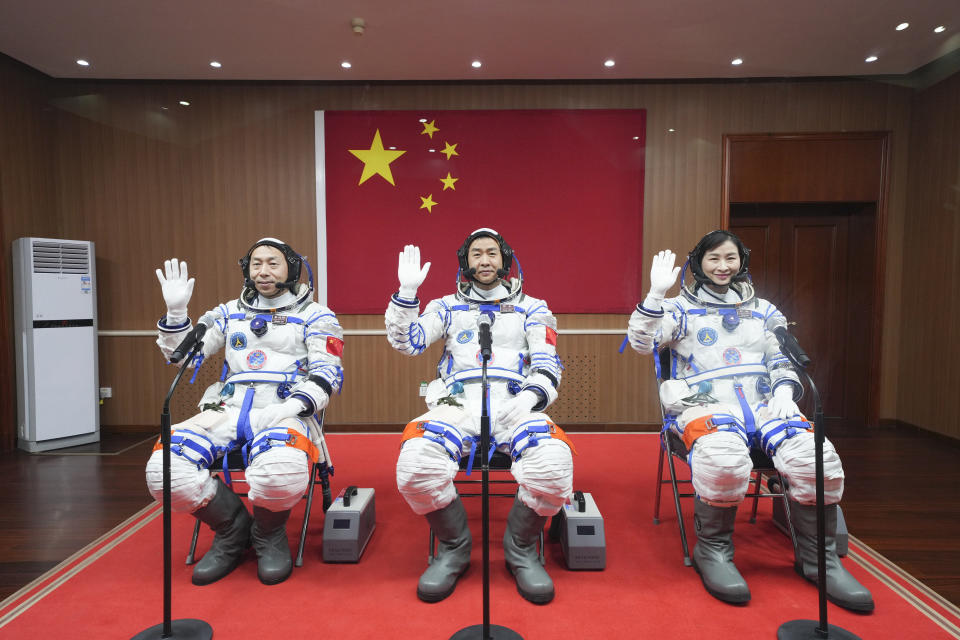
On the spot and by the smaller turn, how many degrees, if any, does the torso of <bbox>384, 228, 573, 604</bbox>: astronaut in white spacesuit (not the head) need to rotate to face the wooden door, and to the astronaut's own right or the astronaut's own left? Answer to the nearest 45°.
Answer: approximately 135° to the astronaut's own left

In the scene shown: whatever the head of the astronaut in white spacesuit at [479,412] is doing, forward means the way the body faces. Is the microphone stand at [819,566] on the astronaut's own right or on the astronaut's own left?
on the astronaut's own left

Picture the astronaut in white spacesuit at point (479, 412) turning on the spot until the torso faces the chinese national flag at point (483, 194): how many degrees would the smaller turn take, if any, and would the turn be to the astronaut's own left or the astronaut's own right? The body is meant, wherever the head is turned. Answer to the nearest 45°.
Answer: approximately 180°

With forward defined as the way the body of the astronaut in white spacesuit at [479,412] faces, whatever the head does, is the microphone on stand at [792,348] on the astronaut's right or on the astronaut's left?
on the astronaut's left

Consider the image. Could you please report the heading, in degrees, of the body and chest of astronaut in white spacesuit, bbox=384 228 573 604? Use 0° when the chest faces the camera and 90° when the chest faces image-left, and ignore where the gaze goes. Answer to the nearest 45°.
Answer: approximately 0°

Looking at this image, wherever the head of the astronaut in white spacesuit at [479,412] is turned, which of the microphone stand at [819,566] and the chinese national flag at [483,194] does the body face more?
the microphone stand

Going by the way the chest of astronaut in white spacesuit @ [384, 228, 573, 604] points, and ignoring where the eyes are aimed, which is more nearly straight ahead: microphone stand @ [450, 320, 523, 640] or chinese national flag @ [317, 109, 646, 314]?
the microphone stand

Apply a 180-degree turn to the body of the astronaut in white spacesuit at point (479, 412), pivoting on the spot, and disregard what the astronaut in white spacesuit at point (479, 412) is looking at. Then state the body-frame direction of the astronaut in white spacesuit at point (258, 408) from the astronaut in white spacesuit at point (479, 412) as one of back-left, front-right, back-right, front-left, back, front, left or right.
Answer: left

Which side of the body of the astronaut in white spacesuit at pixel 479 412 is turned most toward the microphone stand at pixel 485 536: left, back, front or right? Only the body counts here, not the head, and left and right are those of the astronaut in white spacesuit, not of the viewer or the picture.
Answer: front

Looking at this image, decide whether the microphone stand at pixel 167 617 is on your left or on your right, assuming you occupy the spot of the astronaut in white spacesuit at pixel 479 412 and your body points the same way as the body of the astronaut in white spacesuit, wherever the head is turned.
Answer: on your right

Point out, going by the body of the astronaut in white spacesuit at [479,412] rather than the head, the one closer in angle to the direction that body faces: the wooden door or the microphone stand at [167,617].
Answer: the microphone stand
